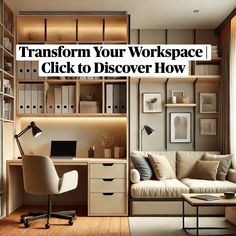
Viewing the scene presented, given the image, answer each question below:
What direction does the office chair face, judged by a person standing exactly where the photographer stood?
facing away from the viewer and to the right of the viewer

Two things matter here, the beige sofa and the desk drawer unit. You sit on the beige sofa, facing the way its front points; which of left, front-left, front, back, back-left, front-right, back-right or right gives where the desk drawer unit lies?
right

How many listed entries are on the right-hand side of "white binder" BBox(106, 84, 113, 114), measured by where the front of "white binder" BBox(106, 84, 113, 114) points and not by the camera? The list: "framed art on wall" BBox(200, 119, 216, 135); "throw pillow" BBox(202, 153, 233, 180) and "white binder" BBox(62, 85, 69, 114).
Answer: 1

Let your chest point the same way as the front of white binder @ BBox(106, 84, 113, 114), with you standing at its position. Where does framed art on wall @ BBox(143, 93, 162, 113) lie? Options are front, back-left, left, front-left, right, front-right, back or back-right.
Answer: back-left

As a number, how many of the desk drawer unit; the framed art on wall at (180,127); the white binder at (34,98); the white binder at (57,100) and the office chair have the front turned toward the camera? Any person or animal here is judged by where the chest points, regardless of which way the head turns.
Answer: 4

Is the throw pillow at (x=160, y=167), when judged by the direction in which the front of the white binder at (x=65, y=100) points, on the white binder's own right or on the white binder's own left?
on the white binder's own left

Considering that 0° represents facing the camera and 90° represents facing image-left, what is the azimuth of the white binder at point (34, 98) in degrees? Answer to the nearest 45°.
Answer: approximately 0°

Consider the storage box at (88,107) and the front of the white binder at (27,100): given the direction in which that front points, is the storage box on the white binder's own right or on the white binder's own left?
on the white binder's own left

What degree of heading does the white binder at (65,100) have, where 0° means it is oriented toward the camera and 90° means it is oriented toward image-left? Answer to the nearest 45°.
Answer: approximately 0°
